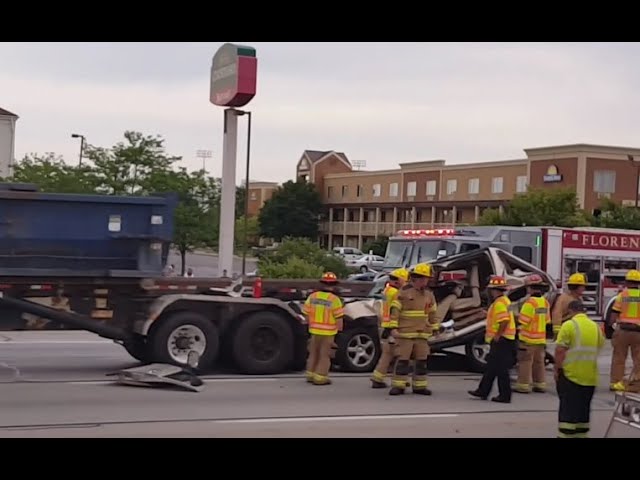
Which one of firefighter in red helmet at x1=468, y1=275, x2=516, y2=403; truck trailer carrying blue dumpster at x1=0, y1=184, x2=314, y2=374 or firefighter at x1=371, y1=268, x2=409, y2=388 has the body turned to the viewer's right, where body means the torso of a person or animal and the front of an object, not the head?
the firefighter

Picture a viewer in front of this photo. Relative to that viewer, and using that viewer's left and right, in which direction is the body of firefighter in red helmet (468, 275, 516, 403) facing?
facing to the left of the viewer

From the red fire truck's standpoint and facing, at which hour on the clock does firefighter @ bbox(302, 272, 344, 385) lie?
The firefighter is roughly at 11 o'clock from the red fire truck.

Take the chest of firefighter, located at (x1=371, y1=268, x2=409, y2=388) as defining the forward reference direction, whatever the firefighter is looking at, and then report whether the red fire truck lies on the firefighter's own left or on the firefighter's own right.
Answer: on the firefighter's own left

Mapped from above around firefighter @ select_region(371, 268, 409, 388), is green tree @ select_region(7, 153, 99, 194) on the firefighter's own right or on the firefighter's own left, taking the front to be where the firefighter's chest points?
on the firefighter's own left

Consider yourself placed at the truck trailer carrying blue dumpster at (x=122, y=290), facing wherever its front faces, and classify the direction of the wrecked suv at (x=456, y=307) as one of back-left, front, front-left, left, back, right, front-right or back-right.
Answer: back

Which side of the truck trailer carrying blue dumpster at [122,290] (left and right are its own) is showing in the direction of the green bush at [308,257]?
right

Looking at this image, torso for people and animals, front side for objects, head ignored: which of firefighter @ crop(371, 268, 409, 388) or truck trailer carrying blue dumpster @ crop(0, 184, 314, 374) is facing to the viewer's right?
the firefighter

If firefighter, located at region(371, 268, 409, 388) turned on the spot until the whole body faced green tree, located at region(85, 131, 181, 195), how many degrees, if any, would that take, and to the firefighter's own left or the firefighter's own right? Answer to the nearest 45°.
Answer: approximately 135° to the firefighter's own left

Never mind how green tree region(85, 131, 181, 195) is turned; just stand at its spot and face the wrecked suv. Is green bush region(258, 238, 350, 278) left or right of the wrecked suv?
left

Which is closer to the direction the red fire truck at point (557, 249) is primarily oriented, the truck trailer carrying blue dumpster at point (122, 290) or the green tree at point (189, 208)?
the truck trailer carrying blue dumpster

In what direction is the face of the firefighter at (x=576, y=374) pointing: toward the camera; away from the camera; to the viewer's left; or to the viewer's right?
away from the camera

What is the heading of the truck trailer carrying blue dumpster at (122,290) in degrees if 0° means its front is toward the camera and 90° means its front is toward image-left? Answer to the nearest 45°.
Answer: approximately 90°

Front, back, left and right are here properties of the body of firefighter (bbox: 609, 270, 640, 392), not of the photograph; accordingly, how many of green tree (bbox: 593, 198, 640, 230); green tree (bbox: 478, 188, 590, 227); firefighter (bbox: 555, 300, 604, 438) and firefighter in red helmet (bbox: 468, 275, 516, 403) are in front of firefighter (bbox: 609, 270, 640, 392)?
2
